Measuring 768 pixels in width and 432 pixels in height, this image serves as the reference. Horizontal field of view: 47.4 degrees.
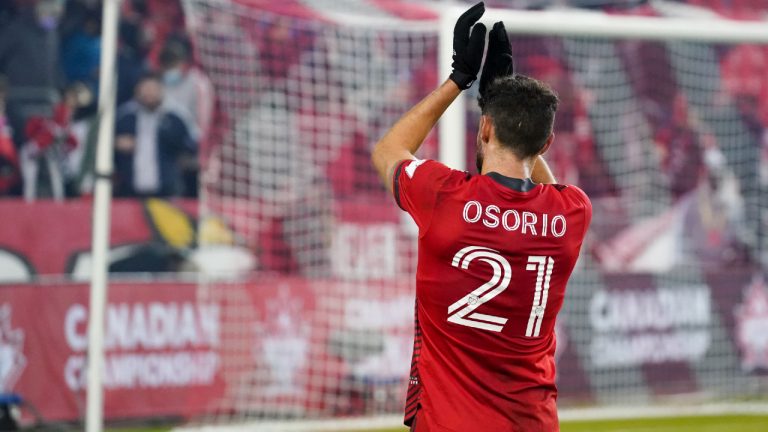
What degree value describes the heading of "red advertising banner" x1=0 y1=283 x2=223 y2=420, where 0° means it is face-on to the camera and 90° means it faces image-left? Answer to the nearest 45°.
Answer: approximately 0°

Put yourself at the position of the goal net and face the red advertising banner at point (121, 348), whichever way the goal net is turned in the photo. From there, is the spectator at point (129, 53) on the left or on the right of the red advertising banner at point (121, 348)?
right

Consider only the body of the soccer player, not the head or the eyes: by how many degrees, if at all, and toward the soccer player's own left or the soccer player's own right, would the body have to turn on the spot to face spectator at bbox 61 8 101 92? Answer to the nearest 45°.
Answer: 0° — they already face them

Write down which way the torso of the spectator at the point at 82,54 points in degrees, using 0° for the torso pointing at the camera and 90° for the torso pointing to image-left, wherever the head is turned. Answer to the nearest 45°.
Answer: approximately 0°

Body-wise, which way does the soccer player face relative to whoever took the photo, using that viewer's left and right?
facing away from the viewer and to the left of the viewer
